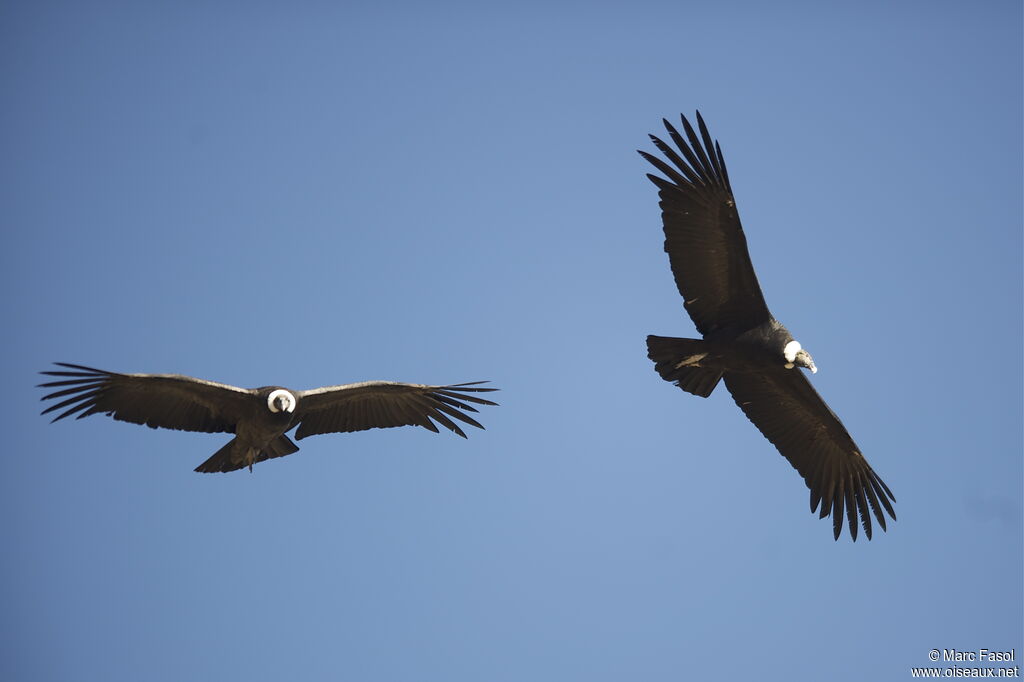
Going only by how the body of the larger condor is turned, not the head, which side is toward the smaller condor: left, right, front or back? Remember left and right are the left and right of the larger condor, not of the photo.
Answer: back

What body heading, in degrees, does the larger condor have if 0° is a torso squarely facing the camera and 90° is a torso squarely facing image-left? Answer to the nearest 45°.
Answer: approximately 270°

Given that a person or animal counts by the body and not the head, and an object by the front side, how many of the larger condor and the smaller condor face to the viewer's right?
1

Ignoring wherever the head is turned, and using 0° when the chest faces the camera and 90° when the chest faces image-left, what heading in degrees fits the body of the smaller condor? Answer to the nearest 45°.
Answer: approximately 0°

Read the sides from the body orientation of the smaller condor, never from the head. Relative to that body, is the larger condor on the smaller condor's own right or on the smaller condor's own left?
on the smaller condor's own left
